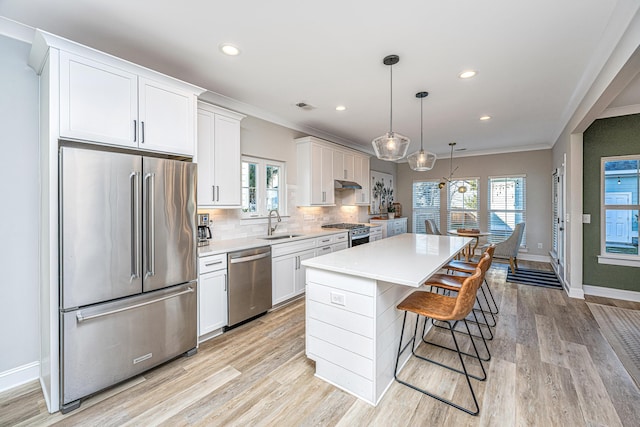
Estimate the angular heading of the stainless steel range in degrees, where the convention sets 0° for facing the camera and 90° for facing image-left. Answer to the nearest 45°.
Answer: approximately 315°

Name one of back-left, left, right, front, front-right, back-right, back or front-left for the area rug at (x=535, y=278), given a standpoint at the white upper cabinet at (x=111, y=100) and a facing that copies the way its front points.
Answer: front-left

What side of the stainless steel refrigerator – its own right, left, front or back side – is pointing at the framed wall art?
left

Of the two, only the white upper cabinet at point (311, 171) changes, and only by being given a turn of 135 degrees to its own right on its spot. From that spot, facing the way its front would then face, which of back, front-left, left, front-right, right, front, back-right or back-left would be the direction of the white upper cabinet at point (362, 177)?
back-right

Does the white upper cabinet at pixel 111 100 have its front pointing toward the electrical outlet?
yes

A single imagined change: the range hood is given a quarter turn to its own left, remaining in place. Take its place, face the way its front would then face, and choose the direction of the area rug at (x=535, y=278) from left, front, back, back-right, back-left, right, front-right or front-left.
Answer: front-right

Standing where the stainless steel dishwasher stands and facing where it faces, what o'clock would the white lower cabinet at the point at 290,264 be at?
The white lower cabinet is roughly at 9 o'clock from the stainless steel dishwasher.

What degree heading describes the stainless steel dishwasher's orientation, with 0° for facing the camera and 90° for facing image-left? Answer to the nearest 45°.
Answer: approximately 315°

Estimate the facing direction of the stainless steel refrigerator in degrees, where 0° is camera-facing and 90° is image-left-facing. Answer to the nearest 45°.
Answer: approximately 315°
